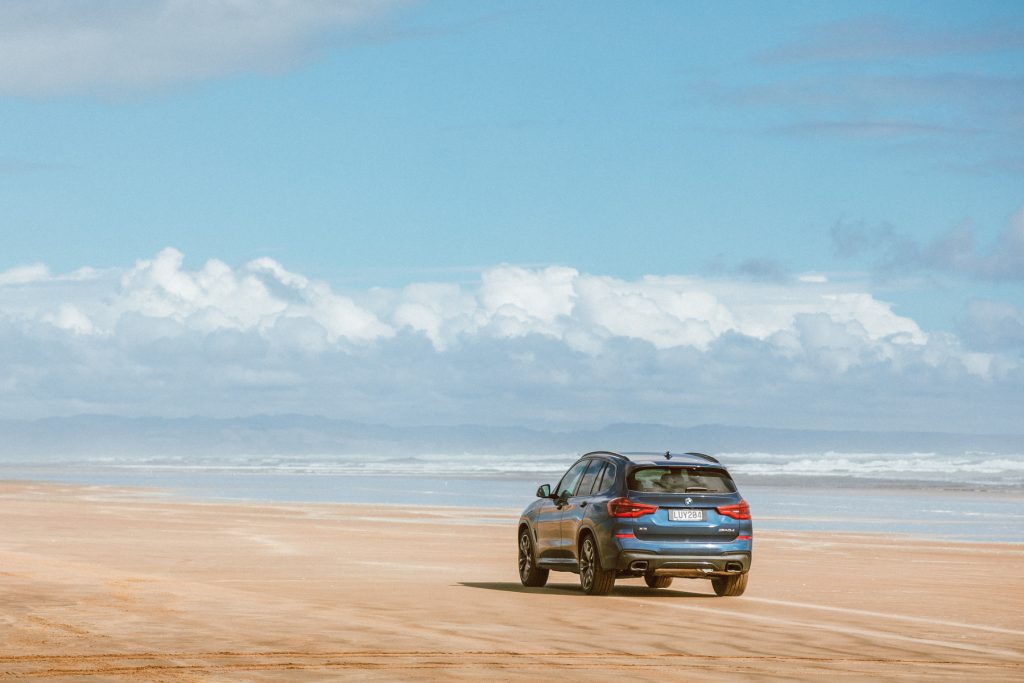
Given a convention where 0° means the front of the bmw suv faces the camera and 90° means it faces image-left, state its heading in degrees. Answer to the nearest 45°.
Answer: approximately 135°
